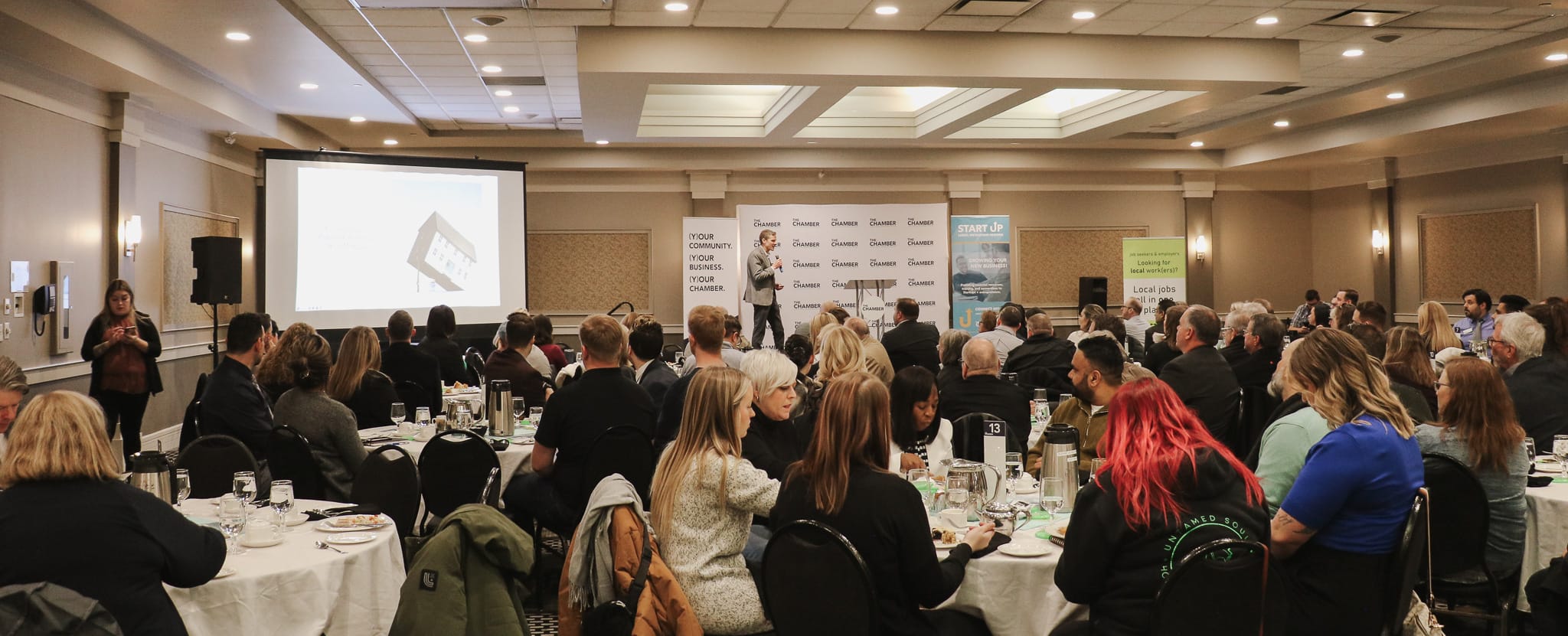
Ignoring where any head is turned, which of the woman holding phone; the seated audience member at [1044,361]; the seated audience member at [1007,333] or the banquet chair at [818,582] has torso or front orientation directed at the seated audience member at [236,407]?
the woman holding phone

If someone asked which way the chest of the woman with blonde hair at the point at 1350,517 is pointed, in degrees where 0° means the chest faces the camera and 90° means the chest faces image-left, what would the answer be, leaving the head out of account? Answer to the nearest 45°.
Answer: approximately 135°

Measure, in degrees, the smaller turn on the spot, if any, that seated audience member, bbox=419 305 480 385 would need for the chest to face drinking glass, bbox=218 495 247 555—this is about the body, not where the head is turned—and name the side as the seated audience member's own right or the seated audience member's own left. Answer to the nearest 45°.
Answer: approximately 180°

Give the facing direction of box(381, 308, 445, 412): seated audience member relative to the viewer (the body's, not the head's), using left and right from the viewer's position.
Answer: facing away from the viewer

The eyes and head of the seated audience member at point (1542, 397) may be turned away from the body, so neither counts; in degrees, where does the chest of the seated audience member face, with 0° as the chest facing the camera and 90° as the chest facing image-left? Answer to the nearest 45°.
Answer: approximately 135°

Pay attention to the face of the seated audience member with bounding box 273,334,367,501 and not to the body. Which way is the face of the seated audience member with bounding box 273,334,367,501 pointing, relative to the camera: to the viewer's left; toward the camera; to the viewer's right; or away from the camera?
away from the camera

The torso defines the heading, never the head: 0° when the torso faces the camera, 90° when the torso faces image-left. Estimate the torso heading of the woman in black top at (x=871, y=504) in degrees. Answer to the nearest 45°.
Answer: approximately 225°

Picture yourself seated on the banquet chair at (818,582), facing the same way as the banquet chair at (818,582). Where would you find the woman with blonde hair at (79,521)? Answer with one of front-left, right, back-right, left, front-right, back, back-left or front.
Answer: back-left

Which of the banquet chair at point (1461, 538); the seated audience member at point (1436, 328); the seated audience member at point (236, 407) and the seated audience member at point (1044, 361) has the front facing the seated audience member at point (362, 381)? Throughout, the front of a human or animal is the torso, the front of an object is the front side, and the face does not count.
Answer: the seated audience member at point (236, 407)

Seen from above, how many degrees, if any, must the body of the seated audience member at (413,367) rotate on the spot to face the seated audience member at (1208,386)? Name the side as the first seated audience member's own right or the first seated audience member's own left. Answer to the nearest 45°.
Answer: approximately 135° to the first seated audience member's own right

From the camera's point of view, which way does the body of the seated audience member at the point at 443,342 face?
away from the camera

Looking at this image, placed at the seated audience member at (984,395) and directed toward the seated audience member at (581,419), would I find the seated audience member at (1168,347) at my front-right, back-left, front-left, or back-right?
back-right

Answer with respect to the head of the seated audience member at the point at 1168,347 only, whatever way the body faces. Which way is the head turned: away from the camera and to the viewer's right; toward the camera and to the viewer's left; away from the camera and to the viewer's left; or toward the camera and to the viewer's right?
away from the camera and to the viewer's left
